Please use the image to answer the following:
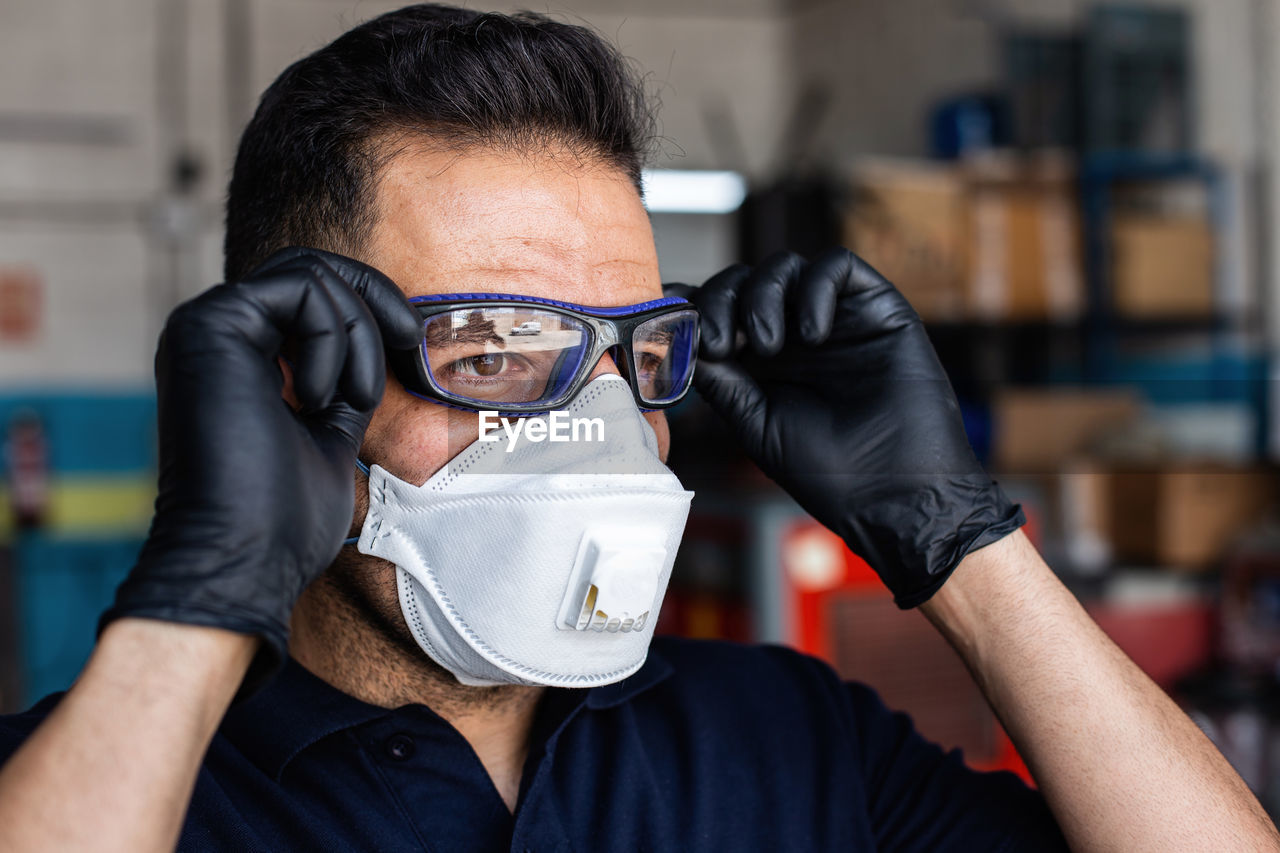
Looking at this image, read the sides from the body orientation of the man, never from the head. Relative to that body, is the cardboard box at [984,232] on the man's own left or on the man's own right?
on the man's own left

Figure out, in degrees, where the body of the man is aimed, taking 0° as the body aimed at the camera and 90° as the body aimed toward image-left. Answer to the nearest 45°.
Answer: approximately 315°

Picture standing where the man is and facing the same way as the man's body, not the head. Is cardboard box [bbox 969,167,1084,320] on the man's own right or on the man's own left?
on the man's own left

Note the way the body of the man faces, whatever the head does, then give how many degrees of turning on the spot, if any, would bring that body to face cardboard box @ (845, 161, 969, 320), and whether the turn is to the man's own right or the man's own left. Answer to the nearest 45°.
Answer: approximately 135° to the man's own left

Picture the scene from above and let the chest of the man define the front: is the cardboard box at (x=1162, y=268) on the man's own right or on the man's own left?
on the man's own left

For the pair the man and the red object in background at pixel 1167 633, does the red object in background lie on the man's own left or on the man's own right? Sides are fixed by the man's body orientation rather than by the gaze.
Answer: on the man's own left
